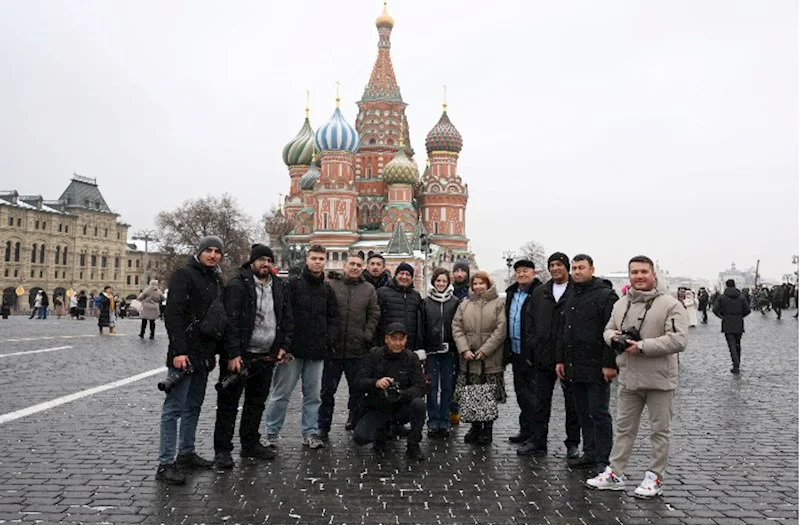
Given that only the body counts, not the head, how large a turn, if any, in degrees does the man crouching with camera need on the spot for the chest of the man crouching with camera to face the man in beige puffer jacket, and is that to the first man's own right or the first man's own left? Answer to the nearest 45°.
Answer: approximately 45° to the first man's own left

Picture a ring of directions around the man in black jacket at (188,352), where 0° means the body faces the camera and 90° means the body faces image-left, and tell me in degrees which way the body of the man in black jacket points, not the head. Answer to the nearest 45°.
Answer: approximately 315°

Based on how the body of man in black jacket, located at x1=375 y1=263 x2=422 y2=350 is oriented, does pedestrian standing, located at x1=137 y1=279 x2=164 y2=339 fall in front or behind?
behind
